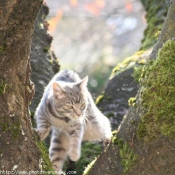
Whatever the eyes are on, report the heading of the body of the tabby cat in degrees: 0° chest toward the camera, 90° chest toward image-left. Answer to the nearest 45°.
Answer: approximately 0°
